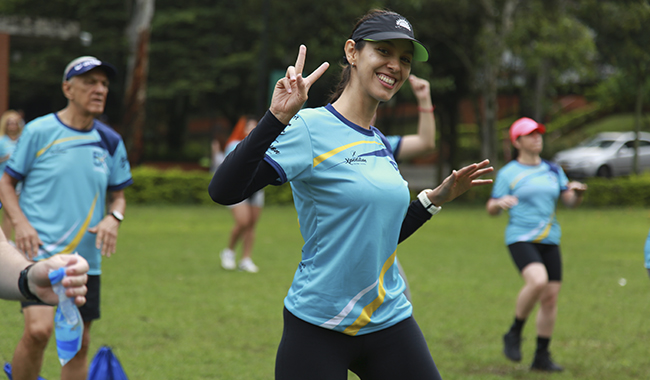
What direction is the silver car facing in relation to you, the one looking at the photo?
facing the viewer and to the left of the viewer

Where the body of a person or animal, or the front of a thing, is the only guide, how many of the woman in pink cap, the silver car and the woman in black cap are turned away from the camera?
0

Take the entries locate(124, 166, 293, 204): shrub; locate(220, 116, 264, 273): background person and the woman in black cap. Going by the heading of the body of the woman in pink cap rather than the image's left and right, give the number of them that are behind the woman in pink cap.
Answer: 2

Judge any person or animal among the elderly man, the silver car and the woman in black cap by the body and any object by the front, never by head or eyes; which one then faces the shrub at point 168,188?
the silver car

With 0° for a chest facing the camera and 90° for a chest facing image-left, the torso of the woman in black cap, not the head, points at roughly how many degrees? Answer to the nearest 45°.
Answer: approximately 315°

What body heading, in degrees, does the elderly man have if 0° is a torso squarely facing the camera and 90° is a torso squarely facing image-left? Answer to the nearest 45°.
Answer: approximately 315°

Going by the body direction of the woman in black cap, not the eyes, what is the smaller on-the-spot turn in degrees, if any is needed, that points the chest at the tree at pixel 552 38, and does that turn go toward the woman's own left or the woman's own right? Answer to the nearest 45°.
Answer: approximately 135° to the woman's own left

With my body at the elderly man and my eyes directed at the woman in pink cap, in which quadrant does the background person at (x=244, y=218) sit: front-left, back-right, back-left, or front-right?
front-left

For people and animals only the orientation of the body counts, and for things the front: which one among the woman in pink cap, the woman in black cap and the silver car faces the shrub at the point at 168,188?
the silver car

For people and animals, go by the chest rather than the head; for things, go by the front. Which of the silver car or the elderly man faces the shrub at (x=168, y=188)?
the silver car

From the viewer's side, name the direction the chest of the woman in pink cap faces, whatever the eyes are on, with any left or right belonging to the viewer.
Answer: facing the viewer and to the right of the viewer

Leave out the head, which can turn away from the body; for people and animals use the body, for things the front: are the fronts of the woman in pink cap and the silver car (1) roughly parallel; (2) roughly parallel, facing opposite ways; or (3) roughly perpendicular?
roughly perpendicular

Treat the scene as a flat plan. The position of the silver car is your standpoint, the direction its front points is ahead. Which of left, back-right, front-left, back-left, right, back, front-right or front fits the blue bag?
front-left
